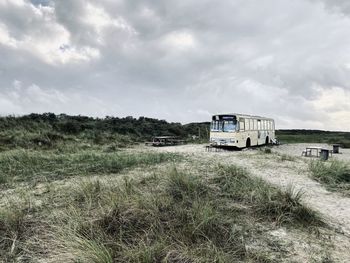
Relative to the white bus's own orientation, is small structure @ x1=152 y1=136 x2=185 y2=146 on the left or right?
on its right

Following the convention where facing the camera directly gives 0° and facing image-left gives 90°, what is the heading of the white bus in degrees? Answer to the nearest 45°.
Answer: approximately 45°
